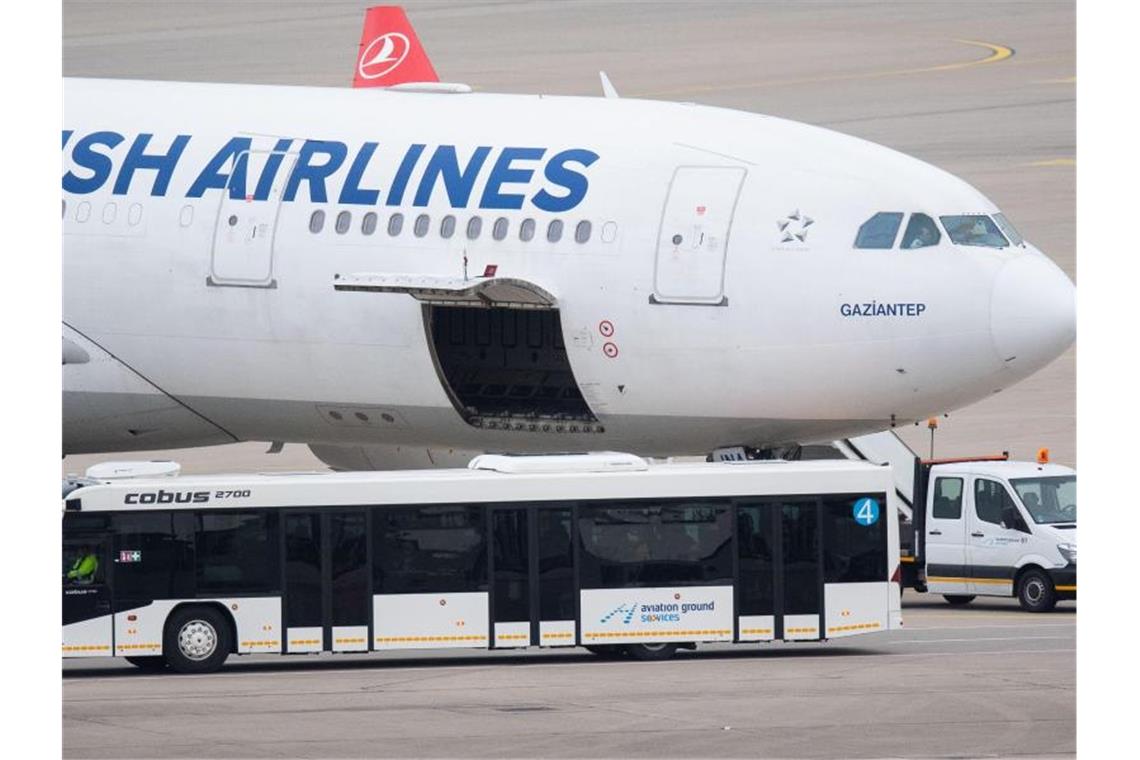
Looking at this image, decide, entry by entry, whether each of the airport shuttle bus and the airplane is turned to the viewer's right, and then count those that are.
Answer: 1

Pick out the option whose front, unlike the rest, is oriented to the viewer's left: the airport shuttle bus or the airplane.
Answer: the airport shuttle bus

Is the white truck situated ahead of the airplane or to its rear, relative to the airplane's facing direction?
ahead

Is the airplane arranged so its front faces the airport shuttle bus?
no

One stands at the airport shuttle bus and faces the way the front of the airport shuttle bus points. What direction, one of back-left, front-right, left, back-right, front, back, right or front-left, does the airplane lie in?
right

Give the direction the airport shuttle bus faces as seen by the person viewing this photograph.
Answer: facing to the left of the viewer

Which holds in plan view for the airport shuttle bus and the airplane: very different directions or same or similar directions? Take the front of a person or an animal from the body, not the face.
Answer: very different directions

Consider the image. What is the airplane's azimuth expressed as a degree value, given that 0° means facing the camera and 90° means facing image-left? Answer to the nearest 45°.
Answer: approximately 270°
